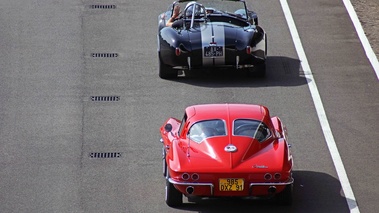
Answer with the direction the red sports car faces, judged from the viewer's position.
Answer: facing away from the viewer
